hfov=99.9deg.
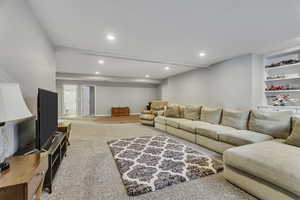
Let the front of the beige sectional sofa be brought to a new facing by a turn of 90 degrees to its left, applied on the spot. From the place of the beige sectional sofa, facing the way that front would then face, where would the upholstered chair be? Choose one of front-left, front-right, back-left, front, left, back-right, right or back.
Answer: back

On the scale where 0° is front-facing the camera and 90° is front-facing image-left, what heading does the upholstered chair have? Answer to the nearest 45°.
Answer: approximately 45°

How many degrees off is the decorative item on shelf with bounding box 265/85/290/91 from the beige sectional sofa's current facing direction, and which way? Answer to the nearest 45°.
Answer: approximately 135° to its right

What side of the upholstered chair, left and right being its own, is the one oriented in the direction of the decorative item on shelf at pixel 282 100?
left

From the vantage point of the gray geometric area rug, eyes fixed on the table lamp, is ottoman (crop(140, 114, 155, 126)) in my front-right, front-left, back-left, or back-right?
back-right

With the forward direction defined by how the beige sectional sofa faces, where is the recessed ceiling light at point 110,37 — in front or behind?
in front

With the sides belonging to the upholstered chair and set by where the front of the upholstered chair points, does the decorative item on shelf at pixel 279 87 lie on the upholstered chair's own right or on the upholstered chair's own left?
on the upholstered chair's own left

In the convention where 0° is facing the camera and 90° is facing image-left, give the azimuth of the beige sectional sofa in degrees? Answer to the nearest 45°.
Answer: approximately 45°

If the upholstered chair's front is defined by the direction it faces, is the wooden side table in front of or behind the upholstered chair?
in front

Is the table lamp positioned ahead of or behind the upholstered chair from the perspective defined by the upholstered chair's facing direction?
ahead

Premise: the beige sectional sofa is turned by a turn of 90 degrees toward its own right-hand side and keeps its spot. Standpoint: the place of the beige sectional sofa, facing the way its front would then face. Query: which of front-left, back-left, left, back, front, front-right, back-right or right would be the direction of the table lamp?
left

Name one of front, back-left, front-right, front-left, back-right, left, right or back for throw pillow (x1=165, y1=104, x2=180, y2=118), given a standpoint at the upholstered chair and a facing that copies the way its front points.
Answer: left
